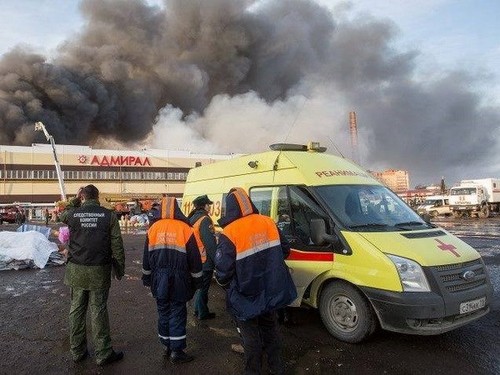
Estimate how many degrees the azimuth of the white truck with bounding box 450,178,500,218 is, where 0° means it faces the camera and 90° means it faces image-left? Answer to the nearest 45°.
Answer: approximately 45°

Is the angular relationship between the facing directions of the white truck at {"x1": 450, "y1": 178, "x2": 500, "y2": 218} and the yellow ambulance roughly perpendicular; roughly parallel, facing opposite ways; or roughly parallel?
roughly perpendicular

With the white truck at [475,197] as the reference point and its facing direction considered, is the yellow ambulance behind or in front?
in front

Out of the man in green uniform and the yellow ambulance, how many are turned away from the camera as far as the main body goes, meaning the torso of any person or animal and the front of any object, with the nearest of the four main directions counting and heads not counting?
1

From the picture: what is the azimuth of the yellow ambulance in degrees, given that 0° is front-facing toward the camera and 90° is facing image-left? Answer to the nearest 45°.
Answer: approximately 315°

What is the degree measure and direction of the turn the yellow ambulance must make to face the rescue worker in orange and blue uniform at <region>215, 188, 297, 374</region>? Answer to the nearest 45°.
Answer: approximately 90° to its right

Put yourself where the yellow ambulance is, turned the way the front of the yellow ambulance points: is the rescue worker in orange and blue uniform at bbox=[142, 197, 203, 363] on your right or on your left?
on your right

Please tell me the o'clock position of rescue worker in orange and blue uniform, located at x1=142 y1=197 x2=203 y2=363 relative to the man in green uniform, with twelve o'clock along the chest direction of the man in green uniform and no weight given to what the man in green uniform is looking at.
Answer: The rescue worker in orange and blue uniform is roughly at 4 o'clock from the man in green uniform.

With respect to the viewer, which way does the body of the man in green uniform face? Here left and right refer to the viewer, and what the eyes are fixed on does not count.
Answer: facing away from the viewer

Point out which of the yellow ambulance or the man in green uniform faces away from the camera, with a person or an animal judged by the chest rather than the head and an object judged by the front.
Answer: the man in green uniform

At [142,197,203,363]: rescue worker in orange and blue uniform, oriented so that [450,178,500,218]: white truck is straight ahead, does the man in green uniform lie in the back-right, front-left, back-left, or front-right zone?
back-left

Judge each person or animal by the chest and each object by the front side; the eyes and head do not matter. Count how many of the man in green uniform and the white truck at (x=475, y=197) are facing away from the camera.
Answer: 1
